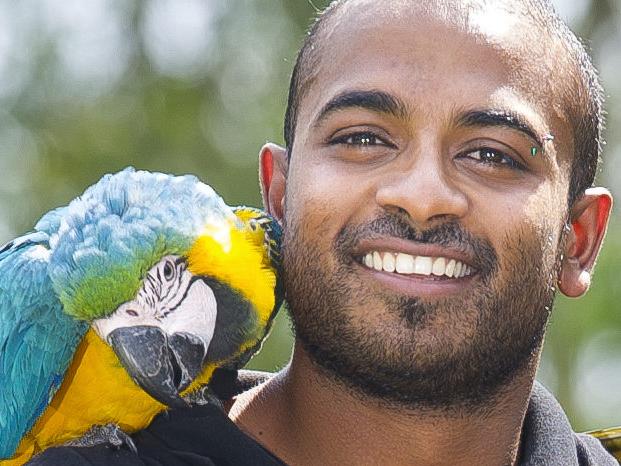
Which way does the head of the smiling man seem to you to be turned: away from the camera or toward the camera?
toward the camera

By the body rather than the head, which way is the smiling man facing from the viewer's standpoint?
toward the camera
